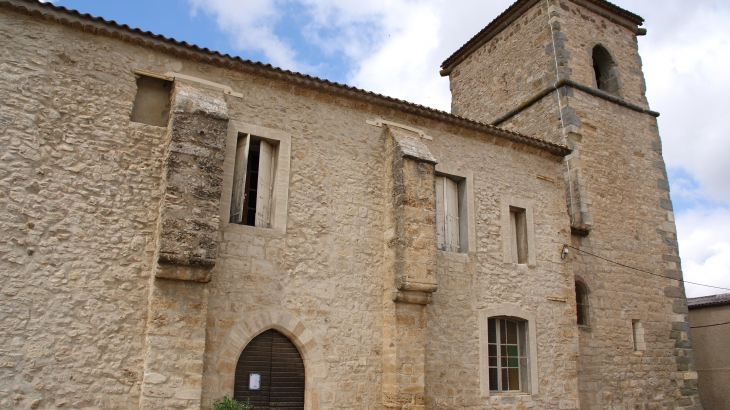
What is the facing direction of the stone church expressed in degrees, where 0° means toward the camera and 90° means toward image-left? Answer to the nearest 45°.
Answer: approximately 315°
